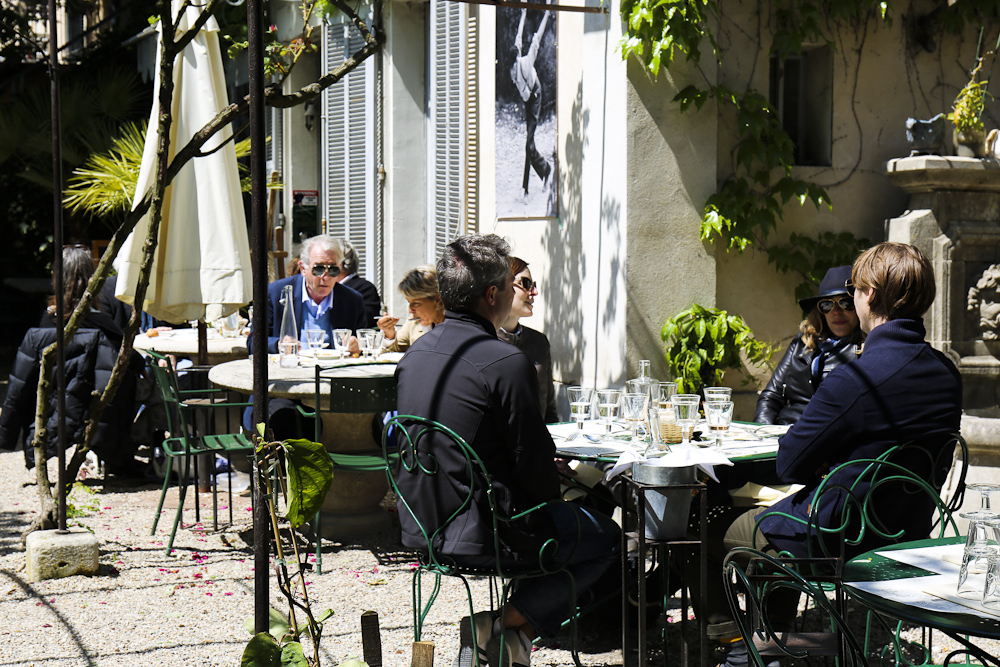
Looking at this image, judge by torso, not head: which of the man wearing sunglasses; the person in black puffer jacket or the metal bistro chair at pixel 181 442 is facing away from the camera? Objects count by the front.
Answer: the person in black puffer jacket

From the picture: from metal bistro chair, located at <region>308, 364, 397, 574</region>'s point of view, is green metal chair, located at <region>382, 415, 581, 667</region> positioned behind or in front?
behind

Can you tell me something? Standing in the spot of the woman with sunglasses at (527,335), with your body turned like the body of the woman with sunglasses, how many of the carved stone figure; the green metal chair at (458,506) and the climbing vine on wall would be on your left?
2

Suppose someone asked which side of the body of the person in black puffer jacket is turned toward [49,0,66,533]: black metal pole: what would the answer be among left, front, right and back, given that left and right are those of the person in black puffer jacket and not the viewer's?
back

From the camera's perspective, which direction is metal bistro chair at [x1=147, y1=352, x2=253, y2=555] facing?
to the viewer's right

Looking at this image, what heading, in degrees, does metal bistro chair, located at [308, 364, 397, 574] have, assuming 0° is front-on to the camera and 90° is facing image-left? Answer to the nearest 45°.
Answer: approximately 180°

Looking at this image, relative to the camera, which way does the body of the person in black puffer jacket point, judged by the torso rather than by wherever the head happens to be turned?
away from the camera

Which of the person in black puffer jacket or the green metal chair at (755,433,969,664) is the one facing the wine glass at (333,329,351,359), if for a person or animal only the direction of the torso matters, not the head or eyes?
the green metal chair

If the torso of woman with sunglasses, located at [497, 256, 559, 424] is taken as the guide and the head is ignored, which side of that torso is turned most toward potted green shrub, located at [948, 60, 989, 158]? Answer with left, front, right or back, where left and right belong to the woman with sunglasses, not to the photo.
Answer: left

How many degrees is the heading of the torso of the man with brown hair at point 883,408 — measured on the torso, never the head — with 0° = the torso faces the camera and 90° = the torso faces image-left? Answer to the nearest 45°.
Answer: approximately 135°
